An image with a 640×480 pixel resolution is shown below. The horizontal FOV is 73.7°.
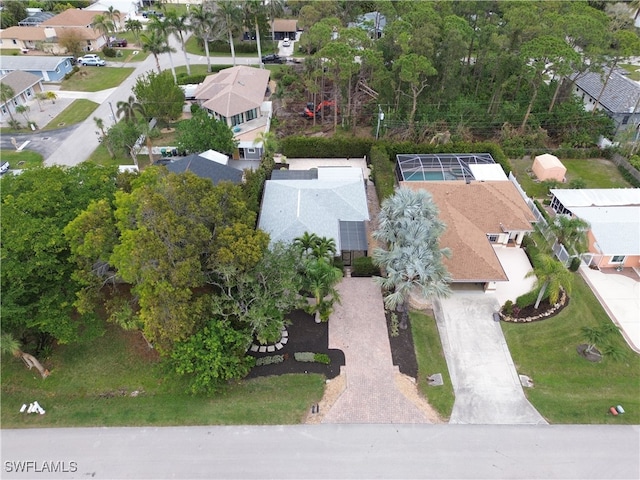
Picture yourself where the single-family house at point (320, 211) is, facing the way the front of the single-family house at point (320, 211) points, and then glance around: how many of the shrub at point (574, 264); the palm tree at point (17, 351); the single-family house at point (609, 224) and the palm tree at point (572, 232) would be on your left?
3

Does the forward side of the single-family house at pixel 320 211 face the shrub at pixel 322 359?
yes

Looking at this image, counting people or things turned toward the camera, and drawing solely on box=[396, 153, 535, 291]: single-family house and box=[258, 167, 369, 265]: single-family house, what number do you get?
2

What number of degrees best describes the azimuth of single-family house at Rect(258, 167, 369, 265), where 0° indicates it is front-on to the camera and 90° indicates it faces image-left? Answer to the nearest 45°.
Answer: approximately 0°

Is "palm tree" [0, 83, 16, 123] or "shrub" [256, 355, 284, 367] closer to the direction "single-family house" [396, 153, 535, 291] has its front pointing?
the shrub

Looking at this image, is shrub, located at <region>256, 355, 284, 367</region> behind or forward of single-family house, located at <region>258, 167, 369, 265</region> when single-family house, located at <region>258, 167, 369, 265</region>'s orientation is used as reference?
forward

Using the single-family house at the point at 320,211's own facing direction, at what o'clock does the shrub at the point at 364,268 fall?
The shrub is roughly at 11 o'clock from the single-family house.

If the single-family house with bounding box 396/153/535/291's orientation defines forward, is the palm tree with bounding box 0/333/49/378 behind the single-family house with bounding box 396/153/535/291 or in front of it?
in front

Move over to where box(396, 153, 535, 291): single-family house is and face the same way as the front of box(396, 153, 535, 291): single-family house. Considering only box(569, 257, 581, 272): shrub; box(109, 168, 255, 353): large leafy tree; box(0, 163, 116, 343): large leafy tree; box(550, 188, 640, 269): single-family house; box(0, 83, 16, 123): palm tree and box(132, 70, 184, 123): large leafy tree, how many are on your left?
2

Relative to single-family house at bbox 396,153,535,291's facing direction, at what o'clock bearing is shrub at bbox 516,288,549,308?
The shrub is roughly at 11 o'clock from the single-family house.

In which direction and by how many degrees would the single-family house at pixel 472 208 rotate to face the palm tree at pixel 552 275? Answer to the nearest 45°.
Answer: approximately 45° to its left

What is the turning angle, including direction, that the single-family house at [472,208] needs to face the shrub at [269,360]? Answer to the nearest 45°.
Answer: approximately 45° to its right

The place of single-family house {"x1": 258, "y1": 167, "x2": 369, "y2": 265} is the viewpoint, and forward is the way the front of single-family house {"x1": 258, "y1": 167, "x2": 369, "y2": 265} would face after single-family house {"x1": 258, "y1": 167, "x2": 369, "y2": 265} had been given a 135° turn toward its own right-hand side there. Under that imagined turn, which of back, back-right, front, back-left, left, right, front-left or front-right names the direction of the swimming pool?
right

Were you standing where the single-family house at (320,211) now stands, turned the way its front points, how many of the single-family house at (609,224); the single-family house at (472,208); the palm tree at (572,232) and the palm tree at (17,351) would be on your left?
3

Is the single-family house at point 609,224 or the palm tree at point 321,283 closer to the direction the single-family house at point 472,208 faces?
the palm tree
